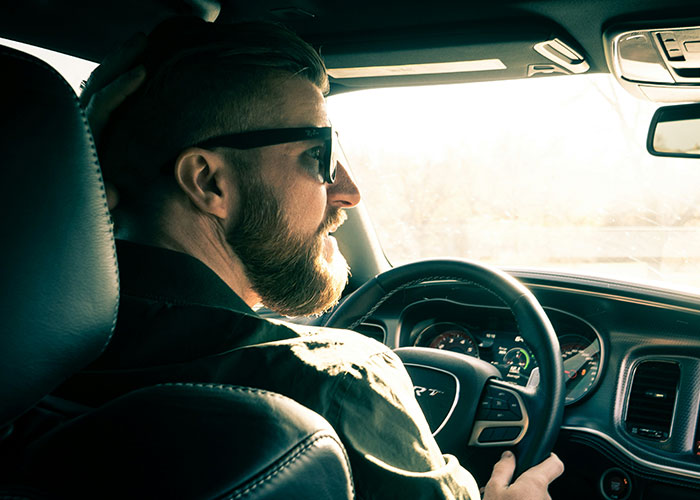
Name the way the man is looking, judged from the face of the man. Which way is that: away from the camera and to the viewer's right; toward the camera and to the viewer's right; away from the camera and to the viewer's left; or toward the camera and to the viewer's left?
away from the camera and to the viewer's right

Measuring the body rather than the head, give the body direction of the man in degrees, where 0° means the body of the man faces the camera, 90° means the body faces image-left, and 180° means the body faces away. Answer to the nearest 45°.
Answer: approximately 225°
